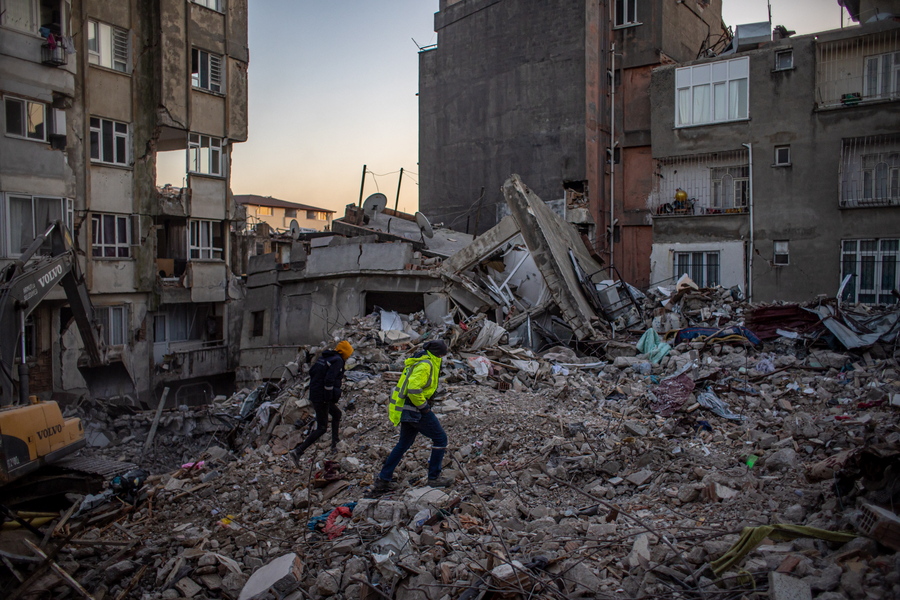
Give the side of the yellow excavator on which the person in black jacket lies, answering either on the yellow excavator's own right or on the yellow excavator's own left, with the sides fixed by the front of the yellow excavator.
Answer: on the yellow excavator's own right

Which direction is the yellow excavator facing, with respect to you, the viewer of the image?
facing away from the viewer and to the right of the viewer

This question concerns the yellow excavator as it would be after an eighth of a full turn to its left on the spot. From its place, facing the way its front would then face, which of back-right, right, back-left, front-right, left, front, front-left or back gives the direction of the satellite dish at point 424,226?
front-right

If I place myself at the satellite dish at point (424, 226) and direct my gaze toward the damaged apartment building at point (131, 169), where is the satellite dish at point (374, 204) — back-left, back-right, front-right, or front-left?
front-right

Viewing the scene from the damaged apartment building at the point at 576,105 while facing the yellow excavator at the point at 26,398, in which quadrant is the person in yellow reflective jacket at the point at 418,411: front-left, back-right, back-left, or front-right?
front-left

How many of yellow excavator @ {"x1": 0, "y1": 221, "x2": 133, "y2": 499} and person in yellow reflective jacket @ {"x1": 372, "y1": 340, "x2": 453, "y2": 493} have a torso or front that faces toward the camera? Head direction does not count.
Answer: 0

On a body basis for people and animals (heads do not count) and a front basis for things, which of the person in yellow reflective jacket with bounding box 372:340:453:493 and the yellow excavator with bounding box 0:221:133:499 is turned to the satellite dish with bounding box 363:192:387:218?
the yellow excavator

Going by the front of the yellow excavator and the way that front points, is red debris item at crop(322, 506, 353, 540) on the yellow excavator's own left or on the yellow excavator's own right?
on the yellow excavator's own right

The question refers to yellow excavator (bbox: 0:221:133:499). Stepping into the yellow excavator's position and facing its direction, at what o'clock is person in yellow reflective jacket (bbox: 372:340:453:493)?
The person in yellow reflective jacket is roughly at 3 o'clock from the yellow excavator.

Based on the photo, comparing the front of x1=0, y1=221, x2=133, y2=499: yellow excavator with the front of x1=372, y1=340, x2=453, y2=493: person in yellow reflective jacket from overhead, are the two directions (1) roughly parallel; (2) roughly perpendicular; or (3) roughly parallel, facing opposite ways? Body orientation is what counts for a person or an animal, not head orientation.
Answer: roughly perpendicular

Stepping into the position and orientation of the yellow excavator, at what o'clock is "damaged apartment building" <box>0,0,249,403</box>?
The damaged apartment building is roughly at 11 o'clock from the yellow excavator.

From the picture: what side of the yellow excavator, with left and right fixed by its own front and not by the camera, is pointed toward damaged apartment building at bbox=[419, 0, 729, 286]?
front
